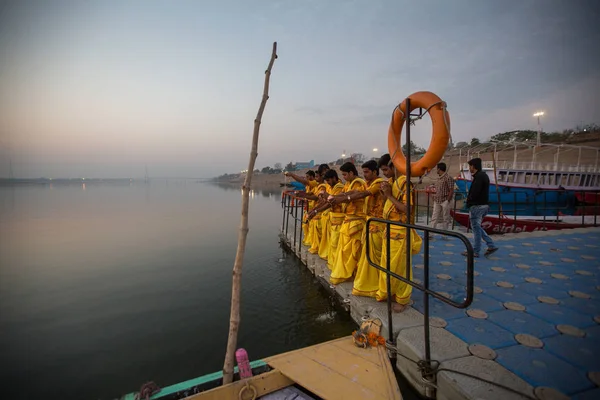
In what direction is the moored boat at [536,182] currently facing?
to the viewer's left

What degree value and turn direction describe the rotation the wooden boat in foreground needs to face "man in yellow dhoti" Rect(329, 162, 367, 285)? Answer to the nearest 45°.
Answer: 0° — it already faces them

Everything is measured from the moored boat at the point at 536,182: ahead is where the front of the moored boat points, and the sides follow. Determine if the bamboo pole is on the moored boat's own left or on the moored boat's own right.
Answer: on the moored boat's own left

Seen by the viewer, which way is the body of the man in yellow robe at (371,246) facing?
to the viewer's left

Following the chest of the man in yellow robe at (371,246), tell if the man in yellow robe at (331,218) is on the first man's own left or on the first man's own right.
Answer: on the first man's own right

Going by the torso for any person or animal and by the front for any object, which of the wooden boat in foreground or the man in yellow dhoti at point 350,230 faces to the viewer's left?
the man in yellow dhoti

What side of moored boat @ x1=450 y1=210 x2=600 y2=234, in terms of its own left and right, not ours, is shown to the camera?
left

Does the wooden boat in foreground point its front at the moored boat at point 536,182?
yes

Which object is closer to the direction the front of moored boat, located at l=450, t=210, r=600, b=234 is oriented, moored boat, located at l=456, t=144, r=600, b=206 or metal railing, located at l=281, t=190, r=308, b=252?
the metal railing

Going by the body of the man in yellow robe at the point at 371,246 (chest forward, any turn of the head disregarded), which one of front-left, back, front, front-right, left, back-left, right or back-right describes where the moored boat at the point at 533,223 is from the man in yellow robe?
back-right

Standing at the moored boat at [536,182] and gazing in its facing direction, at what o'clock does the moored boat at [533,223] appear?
the moored boat at [533,223] is roughly at 9 o'clock from the moored boat at [536,182].
